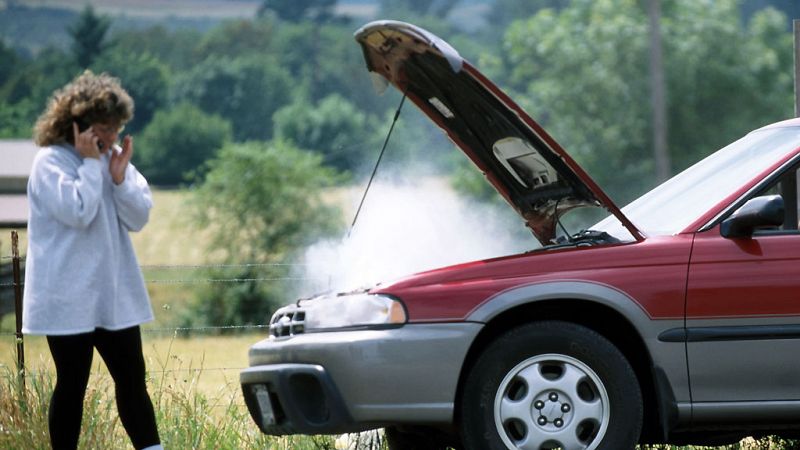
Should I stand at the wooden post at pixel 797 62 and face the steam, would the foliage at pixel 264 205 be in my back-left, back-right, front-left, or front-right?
front-right

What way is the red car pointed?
to the viewer's left

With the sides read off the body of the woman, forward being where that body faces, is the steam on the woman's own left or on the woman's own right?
on the woman's own left

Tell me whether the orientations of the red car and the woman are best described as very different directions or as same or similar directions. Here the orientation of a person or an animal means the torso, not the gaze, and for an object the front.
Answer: very different directions

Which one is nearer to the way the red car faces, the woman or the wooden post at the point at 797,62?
the woman

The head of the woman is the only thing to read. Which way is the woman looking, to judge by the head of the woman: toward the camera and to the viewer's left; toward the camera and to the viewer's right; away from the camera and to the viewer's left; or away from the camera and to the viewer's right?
toward the camera and to the viewer's right

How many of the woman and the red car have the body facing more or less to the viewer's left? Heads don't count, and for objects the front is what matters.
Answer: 1

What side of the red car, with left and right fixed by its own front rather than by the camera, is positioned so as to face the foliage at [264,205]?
right

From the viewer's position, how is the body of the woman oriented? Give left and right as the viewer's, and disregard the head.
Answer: facing the viewer and to the right of the viewer

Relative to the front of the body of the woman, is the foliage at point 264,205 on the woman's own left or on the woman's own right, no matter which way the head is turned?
on the woman's own left

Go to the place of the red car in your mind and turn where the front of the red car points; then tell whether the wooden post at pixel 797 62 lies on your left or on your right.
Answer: on your right

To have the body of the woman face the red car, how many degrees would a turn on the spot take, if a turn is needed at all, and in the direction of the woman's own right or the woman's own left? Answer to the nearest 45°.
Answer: approximately 45° to the woman's own left
